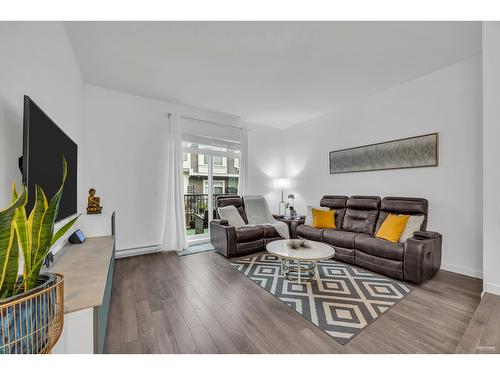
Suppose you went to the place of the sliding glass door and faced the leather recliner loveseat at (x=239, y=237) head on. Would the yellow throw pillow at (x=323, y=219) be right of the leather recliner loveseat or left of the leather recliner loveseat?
left

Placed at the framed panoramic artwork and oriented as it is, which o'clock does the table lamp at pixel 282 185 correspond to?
The table lamp is roughly at 2 o'clock from the framed panoramic artwork.

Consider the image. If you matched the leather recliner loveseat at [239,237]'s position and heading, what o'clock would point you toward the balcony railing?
The balcony railing is roughly at 6 o'clock from the leather recliner loveseat.

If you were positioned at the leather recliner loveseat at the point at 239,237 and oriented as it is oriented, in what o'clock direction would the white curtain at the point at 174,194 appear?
The white curtain is roughly at 5 o'clock from the leather recliner loveseat.

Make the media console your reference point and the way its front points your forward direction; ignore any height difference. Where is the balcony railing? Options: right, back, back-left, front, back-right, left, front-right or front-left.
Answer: front-left

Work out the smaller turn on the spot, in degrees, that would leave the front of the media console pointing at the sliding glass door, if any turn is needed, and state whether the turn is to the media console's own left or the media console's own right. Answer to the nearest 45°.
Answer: approximately 45° to the media console's own left

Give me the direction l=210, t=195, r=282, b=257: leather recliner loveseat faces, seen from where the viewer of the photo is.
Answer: facing the viewer and to the right of the viewer

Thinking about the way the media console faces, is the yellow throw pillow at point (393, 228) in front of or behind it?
in front

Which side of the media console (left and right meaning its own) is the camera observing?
right

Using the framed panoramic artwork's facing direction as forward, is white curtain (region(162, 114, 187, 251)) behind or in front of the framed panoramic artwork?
in front

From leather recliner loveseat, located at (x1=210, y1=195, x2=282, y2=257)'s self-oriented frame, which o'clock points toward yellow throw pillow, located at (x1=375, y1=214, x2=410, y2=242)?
The yellow throw pillow is roughly at 11 o'clock from the leather recliner loveseat.

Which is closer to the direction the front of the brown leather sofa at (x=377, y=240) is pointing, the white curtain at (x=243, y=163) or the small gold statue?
the small gold statue

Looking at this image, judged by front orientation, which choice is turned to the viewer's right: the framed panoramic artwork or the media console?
the media console

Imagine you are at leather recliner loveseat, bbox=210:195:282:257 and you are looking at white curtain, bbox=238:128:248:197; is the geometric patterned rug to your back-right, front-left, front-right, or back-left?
back-right

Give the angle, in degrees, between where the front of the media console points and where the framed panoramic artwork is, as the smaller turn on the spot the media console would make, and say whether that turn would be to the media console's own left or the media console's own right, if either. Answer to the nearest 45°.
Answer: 0° — it already faces it
